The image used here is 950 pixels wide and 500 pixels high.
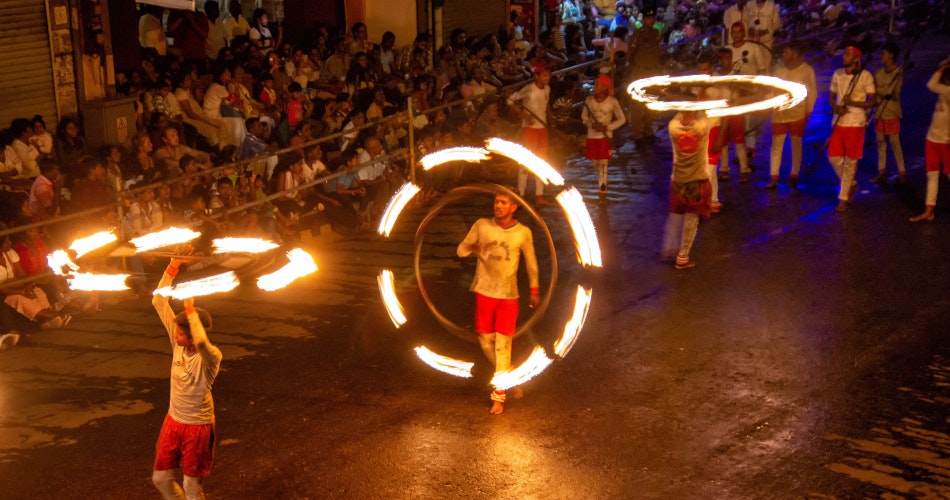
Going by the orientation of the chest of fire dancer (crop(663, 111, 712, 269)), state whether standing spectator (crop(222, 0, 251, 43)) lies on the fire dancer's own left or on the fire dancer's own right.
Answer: on the fire dancer's own right

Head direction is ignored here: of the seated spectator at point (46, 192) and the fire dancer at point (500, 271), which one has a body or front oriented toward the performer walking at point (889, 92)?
the seated spectator

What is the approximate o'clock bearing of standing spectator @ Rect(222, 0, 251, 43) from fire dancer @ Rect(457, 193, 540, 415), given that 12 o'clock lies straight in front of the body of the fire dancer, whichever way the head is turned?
The standing spectator is roughly at 5 o'clock from the fire dancer.

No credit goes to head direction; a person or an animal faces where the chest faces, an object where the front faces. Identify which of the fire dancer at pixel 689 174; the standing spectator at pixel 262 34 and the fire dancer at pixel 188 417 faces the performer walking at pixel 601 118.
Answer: the standing spectator

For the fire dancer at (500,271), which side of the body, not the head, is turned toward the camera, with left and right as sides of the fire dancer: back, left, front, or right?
front

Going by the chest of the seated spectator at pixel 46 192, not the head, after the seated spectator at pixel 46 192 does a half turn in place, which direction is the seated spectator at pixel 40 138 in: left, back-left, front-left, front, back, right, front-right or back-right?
right

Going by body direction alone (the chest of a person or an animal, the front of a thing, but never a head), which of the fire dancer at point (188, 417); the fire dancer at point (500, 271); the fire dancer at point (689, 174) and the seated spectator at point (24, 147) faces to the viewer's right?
the seated spectator

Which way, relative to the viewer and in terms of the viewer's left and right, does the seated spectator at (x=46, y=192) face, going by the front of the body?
facing to the right of the viewer

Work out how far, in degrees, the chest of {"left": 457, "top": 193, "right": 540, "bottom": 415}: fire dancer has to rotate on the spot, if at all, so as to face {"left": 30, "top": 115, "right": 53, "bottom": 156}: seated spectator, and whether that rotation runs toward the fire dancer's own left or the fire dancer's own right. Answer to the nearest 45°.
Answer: approximately 135° to the fire dancer's own right

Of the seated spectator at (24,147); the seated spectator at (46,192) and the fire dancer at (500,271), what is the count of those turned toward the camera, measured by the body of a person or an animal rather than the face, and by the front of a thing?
1

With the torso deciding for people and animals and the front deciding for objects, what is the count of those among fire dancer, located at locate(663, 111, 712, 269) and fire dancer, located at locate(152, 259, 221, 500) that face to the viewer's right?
0

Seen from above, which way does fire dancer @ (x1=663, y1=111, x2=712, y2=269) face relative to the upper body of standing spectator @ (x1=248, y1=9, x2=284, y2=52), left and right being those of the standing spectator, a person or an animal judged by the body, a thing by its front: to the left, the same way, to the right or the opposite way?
to the right

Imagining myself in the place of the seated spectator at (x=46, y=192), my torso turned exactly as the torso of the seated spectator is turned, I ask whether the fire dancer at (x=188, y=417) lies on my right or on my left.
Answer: on my right

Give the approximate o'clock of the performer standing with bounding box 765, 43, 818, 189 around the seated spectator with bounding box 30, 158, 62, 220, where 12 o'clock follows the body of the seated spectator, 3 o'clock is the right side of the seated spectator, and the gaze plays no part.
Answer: The performer standing is roughly at 12 o'clock from the seated spectator.

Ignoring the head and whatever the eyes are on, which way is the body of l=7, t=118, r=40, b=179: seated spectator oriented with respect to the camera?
to the viewer's right
